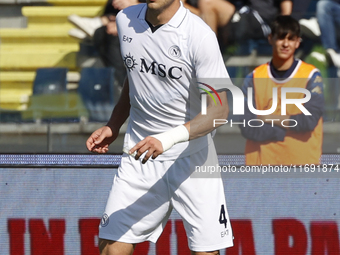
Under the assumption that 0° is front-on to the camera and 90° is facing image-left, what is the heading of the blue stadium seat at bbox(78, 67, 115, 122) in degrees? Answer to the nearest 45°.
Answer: approximately 0°

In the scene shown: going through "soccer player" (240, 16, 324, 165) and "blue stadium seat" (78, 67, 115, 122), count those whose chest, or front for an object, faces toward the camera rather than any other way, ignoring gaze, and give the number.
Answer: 2

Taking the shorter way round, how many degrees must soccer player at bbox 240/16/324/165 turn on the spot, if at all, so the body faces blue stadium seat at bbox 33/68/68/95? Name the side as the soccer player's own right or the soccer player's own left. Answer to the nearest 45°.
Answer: approximately 90° to the soccer player's own right

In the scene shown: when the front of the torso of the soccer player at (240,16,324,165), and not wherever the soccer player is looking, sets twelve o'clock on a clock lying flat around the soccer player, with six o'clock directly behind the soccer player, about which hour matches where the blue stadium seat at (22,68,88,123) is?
The blue stadium seat is roughly at 3 o'clock from the soccer player.

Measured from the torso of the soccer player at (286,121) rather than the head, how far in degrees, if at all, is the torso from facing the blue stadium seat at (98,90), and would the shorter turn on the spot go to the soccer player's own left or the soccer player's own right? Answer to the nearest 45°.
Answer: approximately 90° to the soccer player's own right
